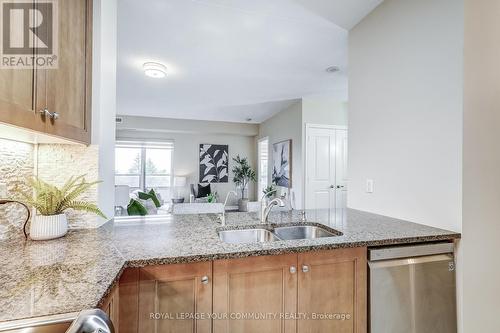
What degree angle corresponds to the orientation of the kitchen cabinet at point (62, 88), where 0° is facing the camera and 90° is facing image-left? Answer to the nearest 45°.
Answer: approximately 315°

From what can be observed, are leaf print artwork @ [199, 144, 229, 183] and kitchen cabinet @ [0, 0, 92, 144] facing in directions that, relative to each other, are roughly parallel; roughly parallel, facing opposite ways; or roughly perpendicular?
roughly perpendicular

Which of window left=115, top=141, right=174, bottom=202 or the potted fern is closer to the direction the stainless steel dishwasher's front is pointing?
the potted fern

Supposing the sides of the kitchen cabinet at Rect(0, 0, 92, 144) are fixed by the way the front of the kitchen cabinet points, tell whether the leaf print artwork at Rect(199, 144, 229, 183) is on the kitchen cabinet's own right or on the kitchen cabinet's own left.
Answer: on the kitchen cabinet's own left

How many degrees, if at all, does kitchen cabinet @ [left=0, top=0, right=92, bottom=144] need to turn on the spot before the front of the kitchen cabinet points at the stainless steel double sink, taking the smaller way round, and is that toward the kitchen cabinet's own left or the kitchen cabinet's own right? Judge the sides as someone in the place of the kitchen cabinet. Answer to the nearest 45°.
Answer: approximately 45° to the kitchen cabinet's own left

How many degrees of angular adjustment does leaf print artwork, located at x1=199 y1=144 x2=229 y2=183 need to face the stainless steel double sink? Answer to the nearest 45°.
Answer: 0° — it already faces it

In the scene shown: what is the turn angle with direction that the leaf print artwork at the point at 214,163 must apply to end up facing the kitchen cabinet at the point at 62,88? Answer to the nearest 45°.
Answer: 0° — it already faces it

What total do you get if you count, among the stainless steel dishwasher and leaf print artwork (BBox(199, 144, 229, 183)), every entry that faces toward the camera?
2
